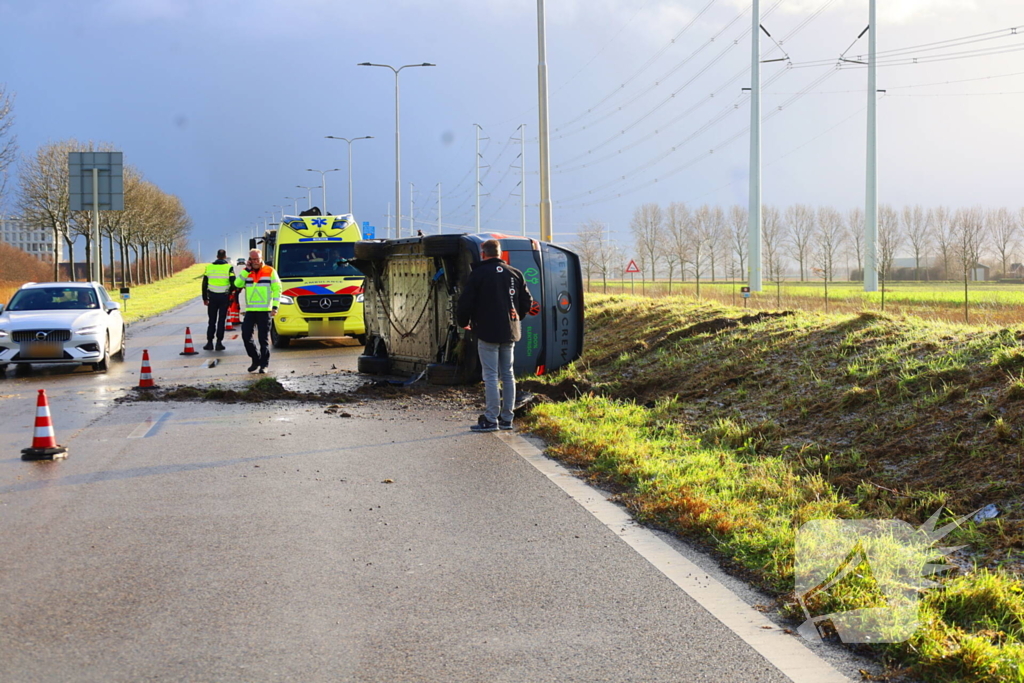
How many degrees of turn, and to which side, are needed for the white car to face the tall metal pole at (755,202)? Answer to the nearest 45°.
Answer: approximately 135° to its left

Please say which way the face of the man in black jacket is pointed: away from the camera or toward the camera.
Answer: away from the camera

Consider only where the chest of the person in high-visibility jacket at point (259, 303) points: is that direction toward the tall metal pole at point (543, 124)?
no

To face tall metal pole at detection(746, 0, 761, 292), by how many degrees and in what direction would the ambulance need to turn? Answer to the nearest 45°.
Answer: approximately 135° to its left

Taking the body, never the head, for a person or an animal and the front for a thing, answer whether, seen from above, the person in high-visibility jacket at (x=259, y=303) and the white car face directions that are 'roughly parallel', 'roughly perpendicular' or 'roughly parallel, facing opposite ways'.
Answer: roughly parallel

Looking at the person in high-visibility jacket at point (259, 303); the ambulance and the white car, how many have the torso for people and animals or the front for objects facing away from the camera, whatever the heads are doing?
0

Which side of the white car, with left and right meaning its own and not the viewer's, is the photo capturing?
front

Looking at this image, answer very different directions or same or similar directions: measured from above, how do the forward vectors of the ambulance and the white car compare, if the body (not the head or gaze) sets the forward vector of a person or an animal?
same or similar directions

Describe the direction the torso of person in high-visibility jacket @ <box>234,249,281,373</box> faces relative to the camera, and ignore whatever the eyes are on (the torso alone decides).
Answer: toward the camera
